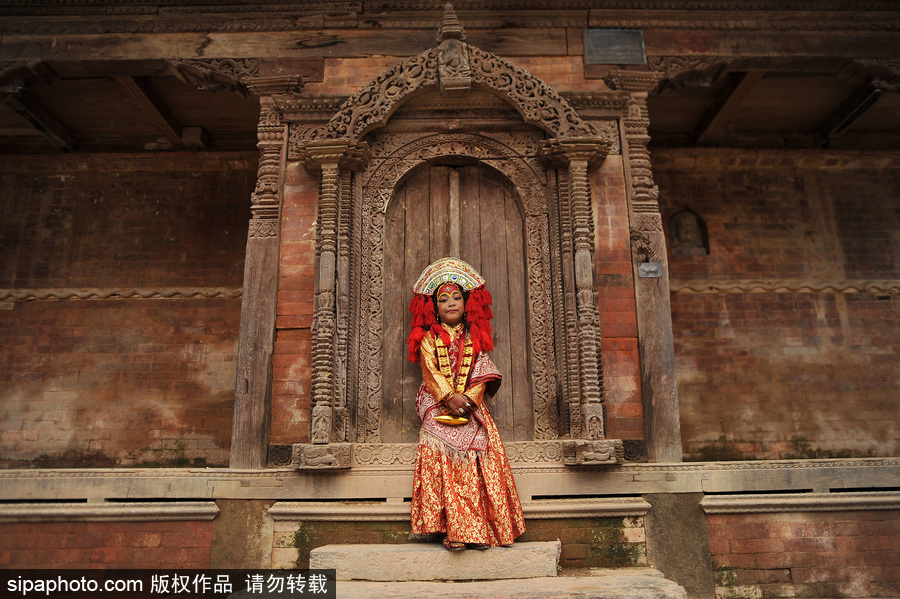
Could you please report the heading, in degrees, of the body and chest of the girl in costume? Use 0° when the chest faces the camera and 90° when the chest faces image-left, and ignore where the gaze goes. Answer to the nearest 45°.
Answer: approximately 0°
